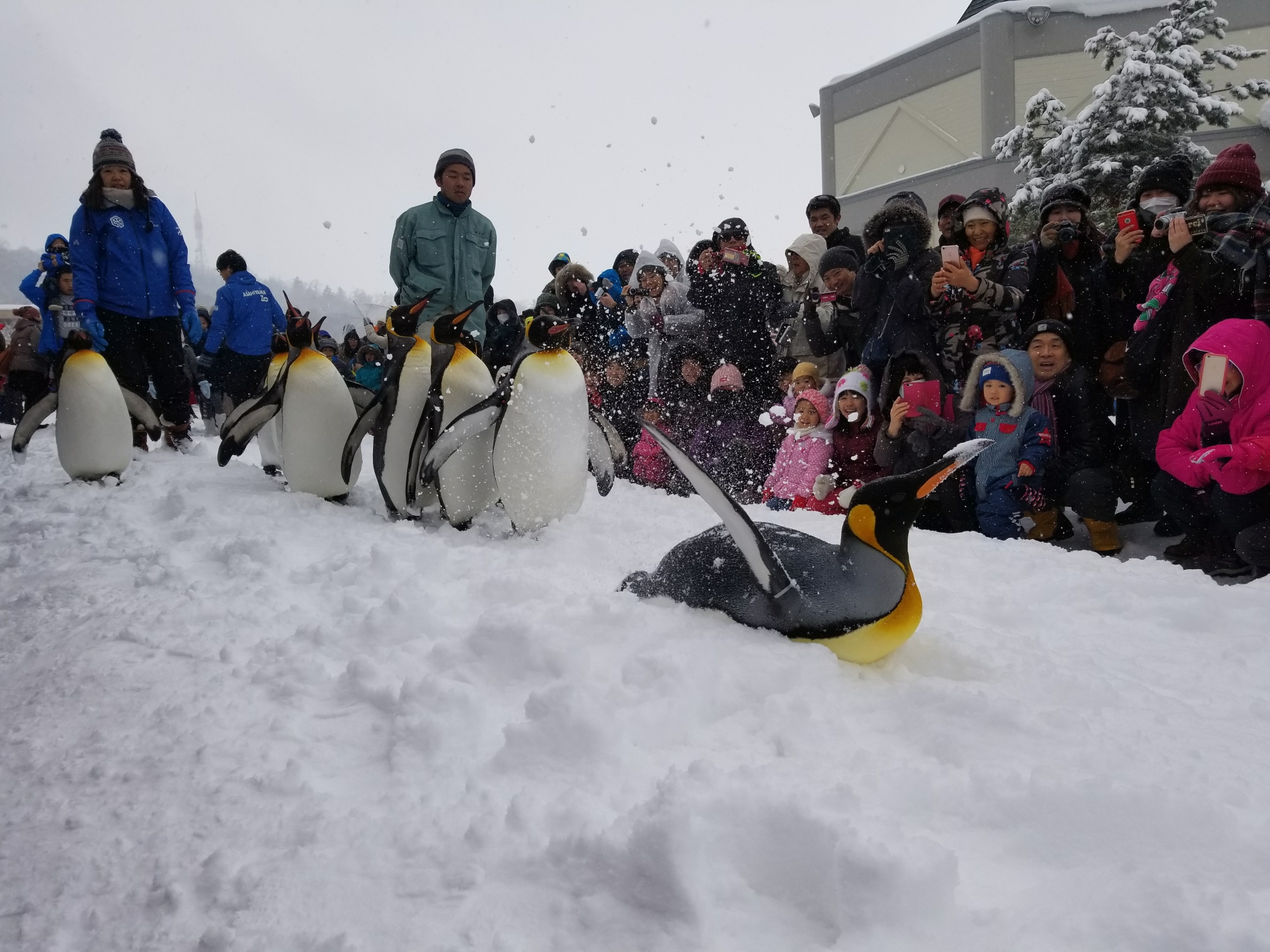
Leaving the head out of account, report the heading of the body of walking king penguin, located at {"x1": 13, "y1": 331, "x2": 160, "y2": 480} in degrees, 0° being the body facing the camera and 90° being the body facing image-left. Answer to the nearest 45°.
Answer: approximately 0°

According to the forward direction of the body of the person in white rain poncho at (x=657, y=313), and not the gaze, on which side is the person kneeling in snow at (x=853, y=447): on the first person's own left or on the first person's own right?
on the first person's own left

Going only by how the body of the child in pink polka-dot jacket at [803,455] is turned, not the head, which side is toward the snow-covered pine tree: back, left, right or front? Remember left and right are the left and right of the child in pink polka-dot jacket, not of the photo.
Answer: back

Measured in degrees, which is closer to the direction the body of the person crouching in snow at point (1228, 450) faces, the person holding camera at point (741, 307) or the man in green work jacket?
the man in green work jacket
